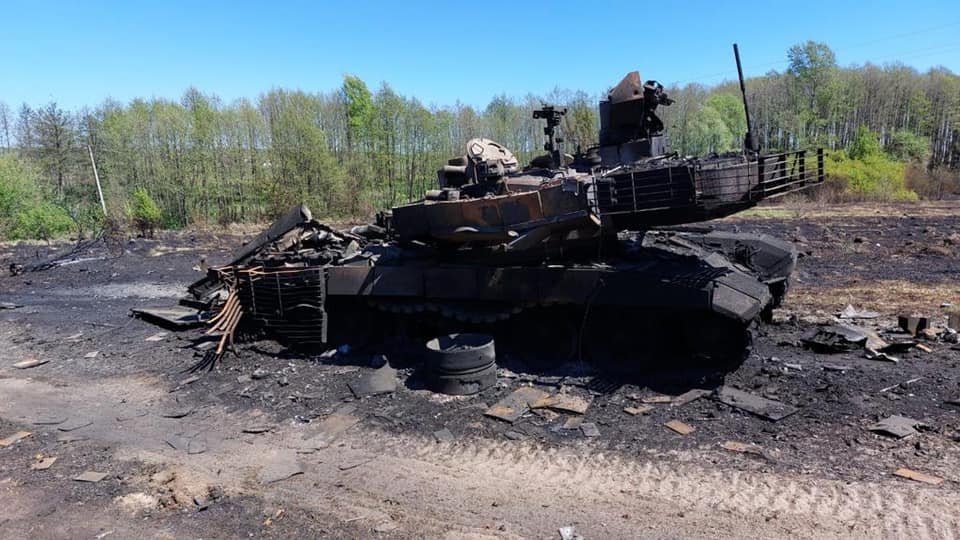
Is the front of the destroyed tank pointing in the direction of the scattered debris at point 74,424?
no

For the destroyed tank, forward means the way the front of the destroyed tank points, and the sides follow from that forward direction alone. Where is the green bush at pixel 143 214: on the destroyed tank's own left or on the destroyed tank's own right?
on the destroyed tank's own left

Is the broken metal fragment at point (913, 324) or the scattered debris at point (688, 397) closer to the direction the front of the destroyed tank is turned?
the broken metal fragment

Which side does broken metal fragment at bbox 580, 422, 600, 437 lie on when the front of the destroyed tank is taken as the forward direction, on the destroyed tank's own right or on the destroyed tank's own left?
on the destroyed tank's own right

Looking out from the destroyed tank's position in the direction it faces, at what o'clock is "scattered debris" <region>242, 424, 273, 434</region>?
The scattered debris is roughly at 5 o'clock from the destroyed tank.

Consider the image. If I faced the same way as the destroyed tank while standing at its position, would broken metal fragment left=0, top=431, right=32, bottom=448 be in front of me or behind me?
behind

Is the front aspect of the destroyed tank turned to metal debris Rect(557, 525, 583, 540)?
no

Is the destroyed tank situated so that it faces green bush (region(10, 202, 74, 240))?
no
